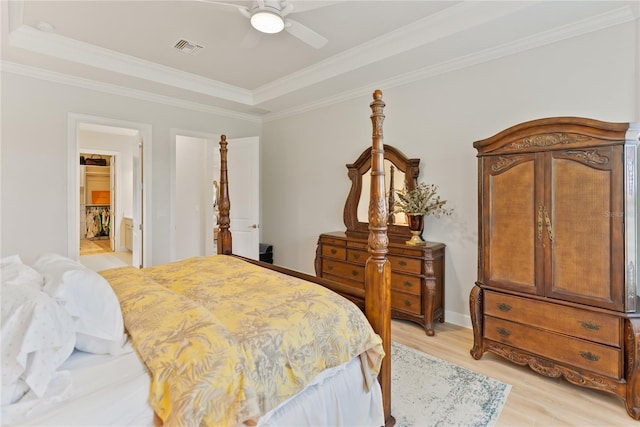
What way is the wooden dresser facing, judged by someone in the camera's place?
facing the viewer and to the left of the viewer

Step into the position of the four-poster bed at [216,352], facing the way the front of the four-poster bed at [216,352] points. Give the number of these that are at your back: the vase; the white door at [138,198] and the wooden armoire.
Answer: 0

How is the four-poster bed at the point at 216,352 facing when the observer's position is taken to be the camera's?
facing away from the viewer and to the right of the viewer

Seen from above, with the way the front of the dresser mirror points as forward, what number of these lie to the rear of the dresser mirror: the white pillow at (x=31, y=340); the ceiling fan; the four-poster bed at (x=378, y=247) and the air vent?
0

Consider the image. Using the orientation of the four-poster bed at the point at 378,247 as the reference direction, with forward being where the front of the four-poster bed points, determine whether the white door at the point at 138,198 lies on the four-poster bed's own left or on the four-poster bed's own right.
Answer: on the four-poster bed's own left

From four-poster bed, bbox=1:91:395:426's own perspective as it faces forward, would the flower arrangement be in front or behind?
in front

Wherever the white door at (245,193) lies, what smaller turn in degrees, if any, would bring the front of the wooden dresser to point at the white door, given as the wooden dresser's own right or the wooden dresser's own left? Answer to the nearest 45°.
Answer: approximately 90° to the wooden dresser's own right

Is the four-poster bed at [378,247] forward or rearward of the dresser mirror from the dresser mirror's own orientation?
forward

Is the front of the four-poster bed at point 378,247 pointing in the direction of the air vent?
no

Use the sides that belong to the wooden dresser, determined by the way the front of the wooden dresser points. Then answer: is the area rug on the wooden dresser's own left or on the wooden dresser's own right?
on the wooden dresser's own left

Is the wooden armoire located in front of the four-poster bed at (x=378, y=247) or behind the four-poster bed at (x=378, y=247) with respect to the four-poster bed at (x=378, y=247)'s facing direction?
in front

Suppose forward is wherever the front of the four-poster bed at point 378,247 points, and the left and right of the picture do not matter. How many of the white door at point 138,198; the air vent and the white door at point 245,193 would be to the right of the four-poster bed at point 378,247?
0

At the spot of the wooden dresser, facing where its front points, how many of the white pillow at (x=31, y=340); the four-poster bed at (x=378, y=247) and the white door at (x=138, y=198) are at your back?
0

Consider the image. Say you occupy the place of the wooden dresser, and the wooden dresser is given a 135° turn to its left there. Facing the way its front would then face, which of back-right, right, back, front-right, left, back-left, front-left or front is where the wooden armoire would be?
front-right
